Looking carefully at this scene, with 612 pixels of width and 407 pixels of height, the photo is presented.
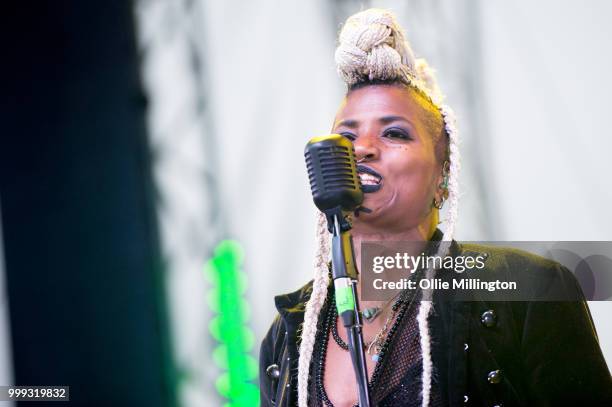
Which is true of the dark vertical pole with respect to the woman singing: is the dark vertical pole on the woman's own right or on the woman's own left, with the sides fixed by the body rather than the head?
on the woman's own right

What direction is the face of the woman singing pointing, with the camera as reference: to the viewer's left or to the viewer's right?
to the viewer's left

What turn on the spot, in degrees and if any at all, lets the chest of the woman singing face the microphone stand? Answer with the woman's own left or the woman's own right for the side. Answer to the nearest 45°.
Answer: approximately 45° to the woman's own left

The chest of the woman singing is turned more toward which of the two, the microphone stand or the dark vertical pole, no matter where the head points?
the microphone stand
